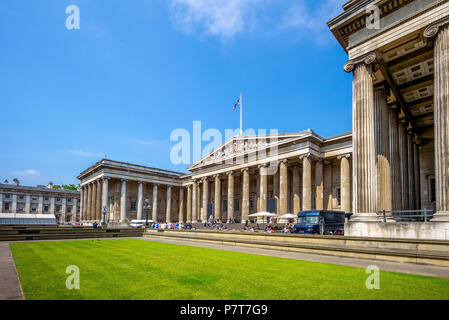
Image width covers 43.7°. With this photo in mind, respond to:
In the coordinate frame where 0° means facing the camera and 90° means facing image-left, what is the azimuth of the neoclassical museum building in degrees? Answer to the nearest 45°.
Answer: approximately 45°
